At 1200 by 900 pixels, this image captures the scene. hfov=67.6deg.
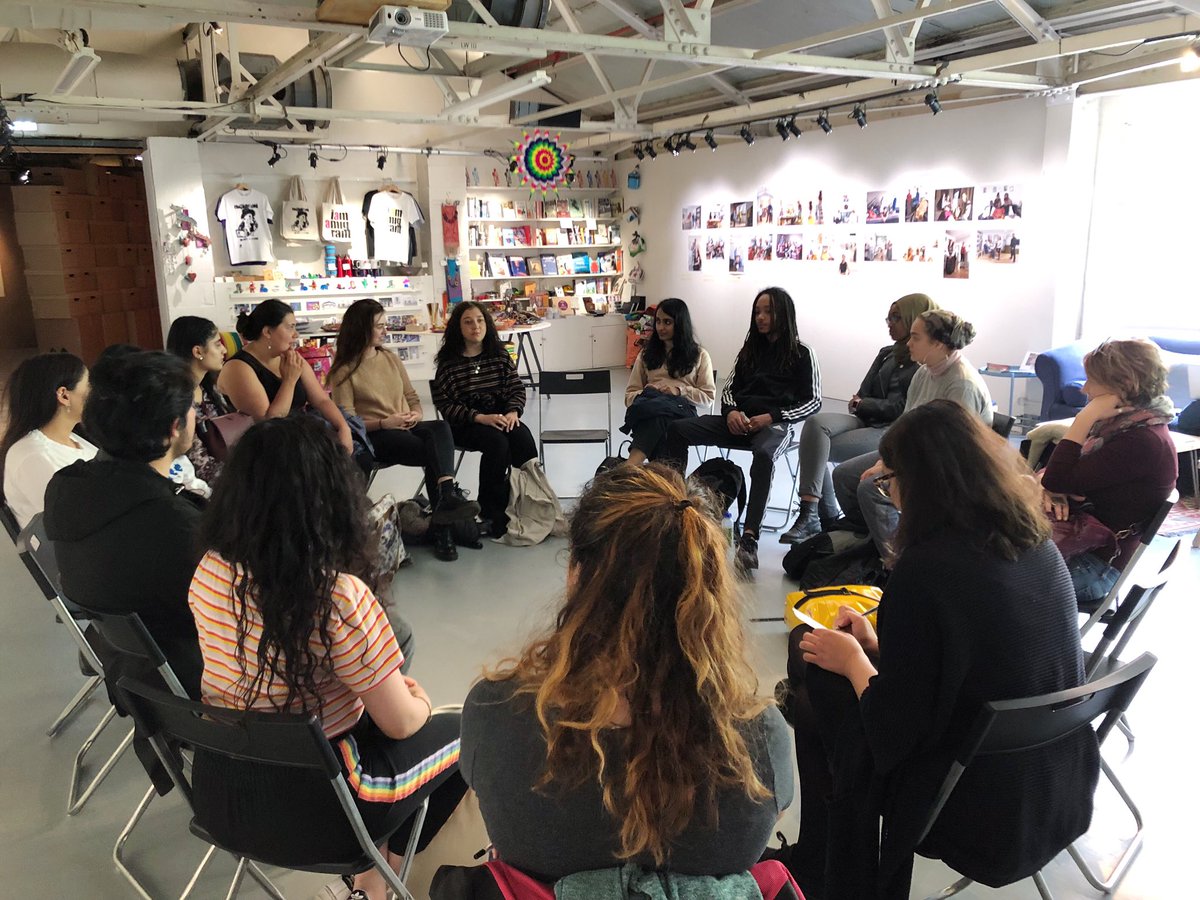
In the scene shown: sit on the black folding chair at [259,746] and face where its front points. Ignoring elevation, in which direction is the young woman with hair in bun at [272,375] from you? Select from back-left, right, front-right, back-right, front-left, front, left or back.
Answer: front-left

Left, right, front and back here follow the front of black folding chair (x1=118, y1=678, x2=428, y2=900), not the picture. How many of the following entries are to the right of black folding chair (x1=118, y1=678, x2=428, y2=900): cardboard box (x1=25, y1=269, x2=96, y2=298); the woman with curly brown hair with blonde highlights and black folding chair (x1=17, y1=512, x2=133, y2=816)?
1

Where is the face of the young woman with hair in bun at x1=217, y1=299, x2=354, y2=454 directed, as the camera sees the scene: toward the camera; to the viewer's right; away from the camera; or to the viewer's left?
to the viewer's right

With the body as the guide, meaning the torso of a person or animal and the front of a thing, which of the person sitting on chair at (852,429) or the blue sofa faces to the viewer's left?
the person sitting on chair

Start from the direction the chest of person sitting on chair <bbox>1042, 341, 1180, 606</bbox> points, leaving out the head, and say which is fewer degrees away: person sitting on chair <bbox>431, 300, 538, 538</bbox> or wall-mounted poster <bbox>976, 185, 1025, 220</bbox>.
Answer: the person sitting on chair

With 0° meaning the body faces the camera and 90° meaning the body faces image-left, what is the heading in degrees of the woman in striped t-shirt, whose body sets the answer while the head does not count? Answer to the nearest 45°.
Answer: approximately 225°

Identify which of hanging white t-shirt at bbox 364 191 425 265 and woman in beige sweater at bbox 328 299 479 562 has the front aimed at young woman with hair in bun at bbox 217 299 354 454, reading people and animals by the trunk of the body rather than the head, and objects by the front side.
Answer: the hanging white t-shirt

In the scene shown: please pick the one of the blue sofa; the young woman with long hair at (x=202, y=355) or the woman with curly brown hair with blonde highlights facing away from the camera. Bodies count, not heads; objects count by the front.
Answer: the woman with curly brown hair with blonde highlights

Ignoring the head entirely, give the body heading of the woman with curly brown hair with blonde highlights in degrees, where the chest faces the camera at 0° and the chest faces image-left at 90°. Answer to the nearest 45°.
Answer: approximately 180°

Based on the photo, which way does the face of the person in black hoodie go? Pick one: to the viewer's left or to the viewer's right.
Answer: to the viewer's right

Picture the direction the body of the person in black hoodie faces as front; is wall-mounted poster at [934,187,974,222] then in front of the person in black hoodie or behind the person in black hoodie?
in front

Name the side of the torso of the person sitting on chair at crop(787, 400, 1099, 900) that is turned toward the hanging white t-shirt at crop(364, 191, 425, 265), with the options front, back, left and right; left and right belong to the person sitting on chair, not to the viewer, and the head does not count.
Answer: front

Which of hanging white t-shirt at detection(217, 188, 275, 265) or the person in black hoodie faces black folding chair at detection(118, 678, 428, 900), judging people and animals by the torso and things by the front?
the hanging white t-shirt

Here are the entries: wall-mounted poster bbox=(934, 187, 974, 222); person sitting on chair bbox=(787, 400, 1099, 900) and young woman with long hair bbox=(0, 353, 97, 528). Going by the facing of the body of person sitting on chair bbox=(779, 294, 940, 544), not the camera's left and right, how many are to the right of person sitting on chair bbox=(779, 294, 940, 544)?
1
